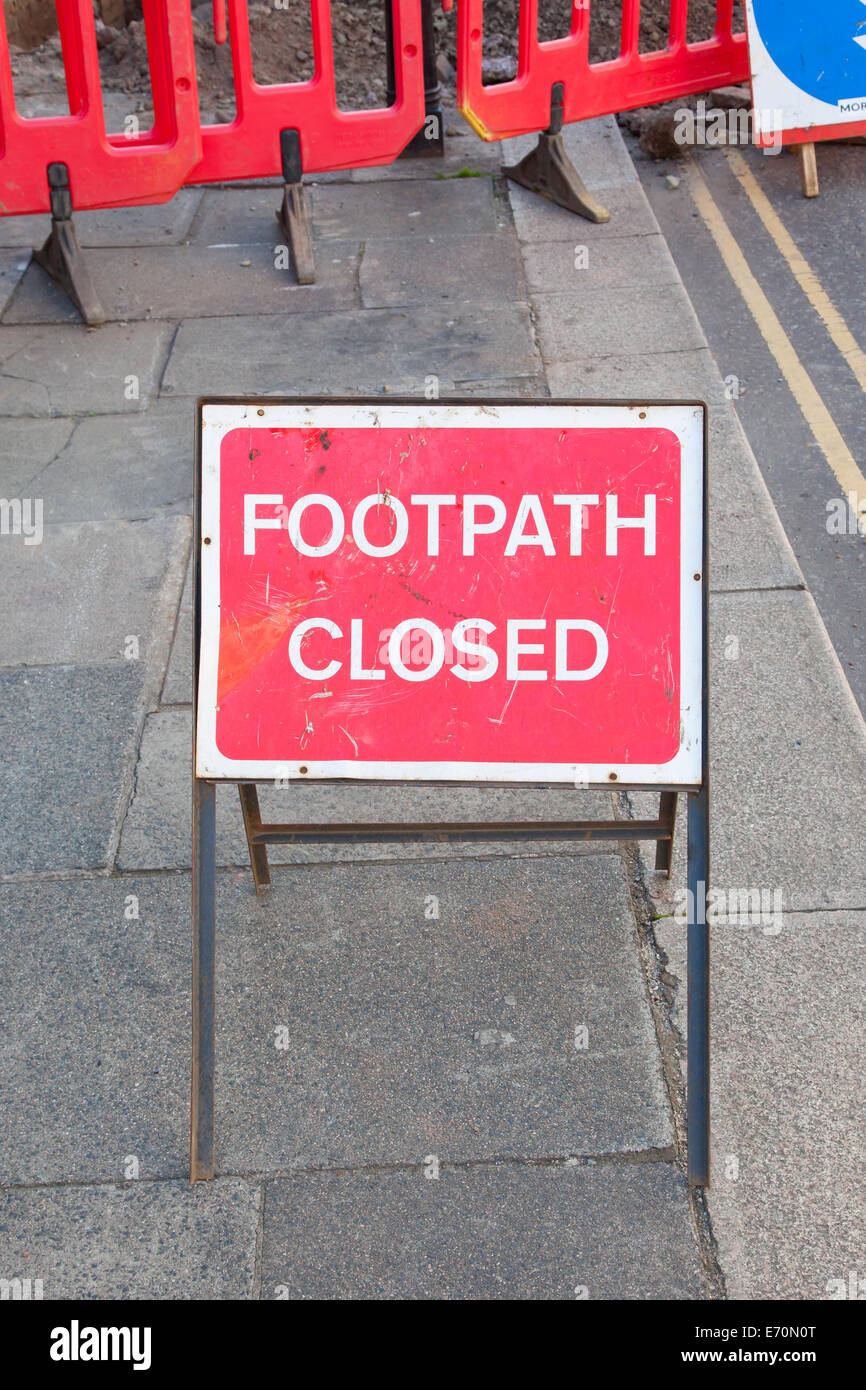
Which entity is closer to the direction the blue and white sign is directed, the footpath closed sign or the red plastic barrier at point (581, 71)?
the footpath closed sign

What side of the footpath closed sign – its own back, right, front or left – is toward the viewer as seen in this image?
front

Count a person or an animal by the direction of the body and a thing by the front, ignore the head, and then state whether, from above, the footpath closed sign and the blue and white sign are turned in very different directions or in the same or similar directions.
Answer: same or similar directions

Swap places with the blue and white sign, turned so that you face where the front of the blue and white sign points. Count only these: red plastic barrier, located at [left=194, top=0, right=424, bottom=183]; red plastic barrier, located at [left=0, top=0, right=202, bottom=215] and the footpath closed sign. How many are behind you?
0

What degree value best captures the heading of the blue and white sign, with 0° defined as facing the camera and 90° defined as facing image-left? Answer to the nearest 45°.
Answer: approximately 0°

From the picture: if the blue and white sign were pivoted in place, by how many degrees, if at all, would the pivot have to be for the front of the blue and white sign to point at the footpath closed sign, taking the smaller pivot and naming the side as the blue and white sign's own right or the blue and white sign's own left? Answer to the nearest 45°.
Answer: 0° — it already faces it

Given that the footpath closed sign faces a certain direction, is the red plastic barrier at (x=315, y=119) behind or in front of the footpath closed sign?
behind

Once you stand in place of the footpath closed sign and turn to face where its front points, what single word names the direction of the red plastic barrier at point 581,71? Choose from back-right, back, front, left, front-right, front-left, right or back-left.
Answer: back

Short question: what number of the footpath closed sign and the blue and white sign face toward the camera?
2

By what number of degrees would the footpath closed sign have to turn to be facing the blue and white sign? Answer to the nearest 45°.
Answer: approximately 180°

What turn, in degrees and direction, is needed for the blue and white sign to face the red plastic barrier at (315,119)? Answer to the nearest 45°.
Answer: approximately 45° to its right
